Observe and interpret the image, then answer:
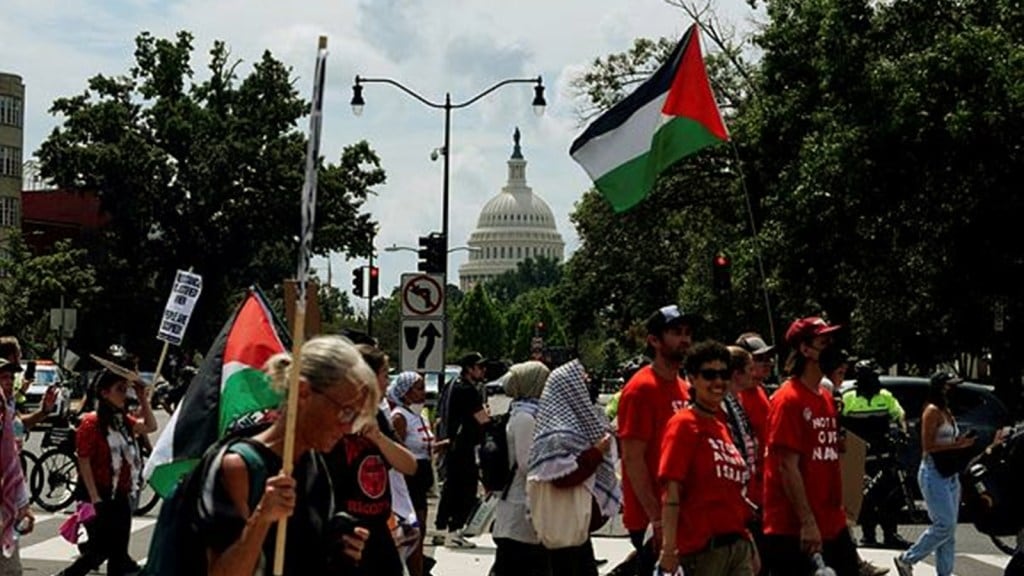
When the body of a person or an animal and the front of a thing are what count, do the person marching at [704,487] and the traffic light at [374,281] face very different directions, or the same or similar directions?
same or similar directions

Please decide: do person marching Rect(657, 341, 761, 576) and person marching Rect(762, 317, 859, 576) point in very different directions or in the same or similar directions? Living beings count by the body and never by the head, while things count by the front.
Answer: same or similar directions

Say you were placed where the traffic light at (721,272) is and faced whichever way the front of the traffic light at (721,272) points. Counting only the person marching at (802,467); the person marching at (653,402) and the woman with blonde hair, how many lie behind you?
0

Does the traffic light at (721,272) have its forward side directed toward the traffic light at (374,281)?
no

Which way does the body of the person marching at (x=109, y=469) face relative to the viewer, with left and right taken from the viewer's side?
facing the viewer and to the right of the viewer

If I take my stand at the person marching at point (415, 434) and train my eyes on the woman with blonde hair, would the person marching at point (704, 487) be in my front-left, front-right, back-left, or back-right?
front-left

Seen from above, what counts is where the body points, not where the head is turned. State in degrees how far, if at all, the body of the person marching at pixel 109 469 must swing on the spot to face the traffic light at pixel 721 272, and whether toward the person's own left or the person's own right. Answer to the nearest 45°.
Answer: approximately 90° to the person's own left

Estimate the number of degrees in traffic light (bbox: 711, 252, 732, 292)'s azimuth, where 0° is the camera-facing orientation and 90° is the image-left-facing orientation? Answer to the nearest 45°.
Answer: approximately 0°

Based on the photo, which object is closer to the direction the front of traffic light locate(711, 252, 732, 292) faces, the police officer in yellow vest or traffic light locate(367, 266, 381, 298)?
the police officer in yellow vest

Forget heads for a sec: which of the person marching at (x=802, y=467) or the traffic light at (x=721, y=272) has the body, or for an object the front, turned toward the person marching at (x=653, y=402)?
the traffic light
